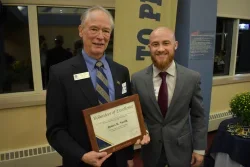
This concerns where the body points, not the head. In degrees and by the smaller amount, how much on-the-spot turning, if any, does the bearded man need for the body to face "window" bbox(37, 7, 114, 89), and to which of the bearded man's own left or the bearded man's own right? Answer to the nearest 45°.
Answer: approximately 135° to the bearded man's own right

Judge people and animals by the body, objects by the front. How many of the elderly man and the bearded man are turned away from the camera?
0

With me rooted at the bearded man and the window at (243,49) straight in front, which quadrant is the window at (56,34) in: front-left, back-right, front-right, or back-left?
front-left

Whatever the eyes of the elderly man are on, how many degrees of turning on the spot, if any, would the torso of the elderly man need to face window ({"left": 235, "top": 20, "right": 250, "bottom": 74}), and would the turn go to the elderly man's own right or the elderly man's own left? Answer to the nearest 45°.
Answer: approximately 90° to the elderly man's own left

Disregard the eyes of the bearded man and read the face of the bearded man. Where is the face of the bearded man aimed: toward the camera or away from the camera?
toward the camera

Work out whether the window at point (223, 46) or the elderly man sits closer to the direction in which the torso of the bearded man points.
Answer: the elderly man

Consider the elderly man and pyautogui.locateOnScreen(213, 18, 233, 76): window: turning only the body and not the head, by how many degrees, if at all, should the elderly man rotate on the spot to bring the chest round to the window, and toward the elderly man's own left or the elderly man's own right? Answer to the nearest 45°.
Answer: approximately 90° to the elderly man's own left

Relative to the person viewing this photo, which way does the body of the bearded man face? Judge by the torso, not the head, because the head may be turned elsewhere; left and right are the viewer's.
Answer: facing the viewer

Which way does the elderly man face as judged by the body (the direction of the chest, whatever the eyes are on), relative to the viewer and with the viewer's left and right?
facing the viewer and to the right of the viewer

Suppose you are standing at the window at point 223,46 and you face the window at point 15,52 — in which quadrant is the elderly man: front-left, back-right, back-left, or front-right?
front-left

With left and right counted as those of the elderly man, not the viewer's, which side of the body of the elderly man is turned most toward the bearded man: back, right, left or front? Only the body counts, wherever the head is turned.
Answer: left

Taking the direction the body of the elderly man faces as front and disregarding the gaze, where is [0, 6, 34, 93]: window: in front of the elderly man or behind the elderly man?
behind
